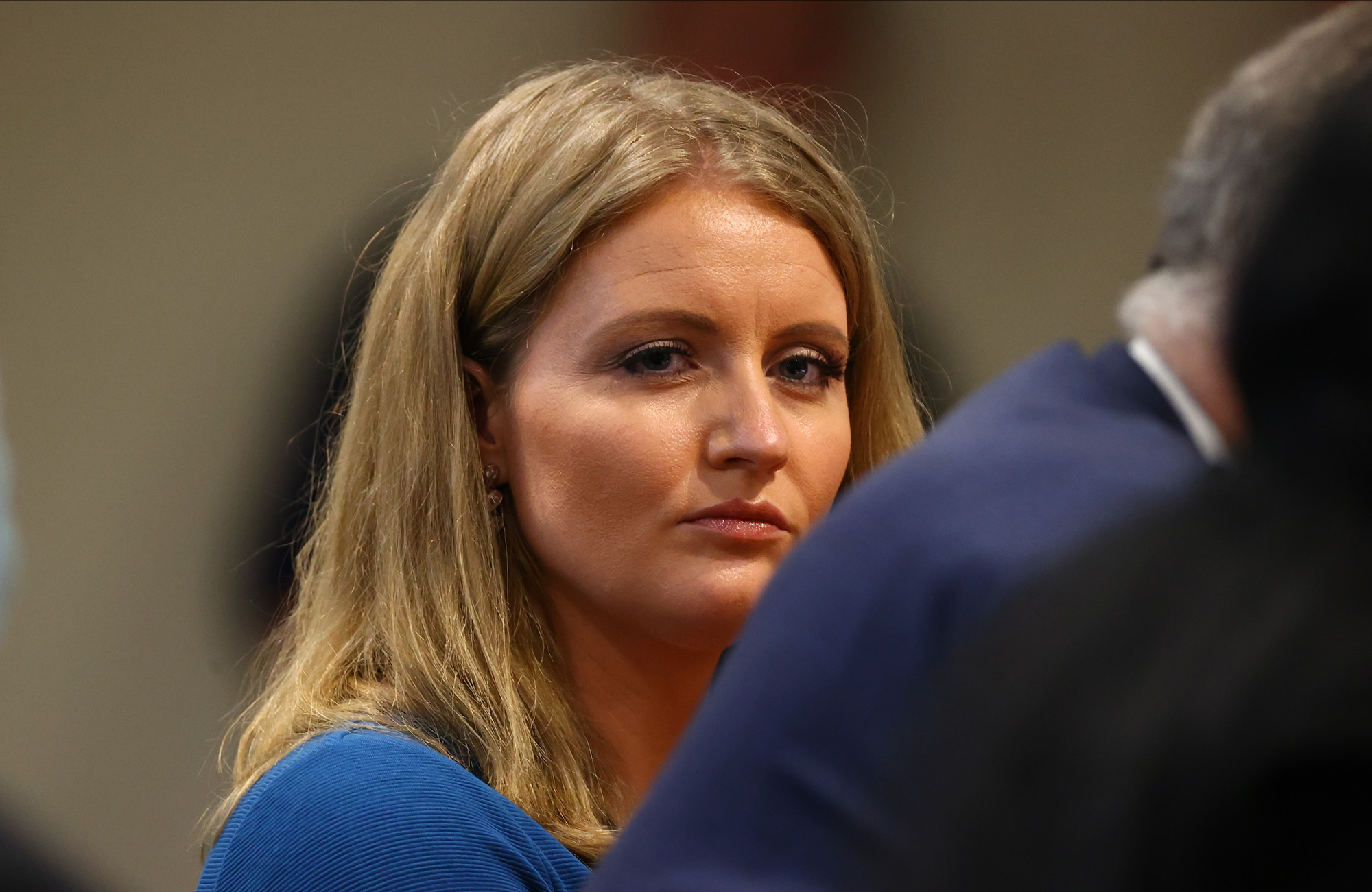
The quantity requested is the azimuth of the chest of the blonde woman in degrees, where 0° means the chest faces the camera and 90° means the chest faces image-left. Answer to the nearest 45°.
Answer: approximately 315°

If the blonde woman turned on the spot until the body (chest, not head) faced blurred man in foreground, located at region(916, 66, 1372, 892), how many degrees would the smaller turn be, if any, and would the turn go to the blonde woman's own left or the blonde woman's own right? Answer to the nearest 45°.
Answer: approximately 45° to the blonde woman's own right
